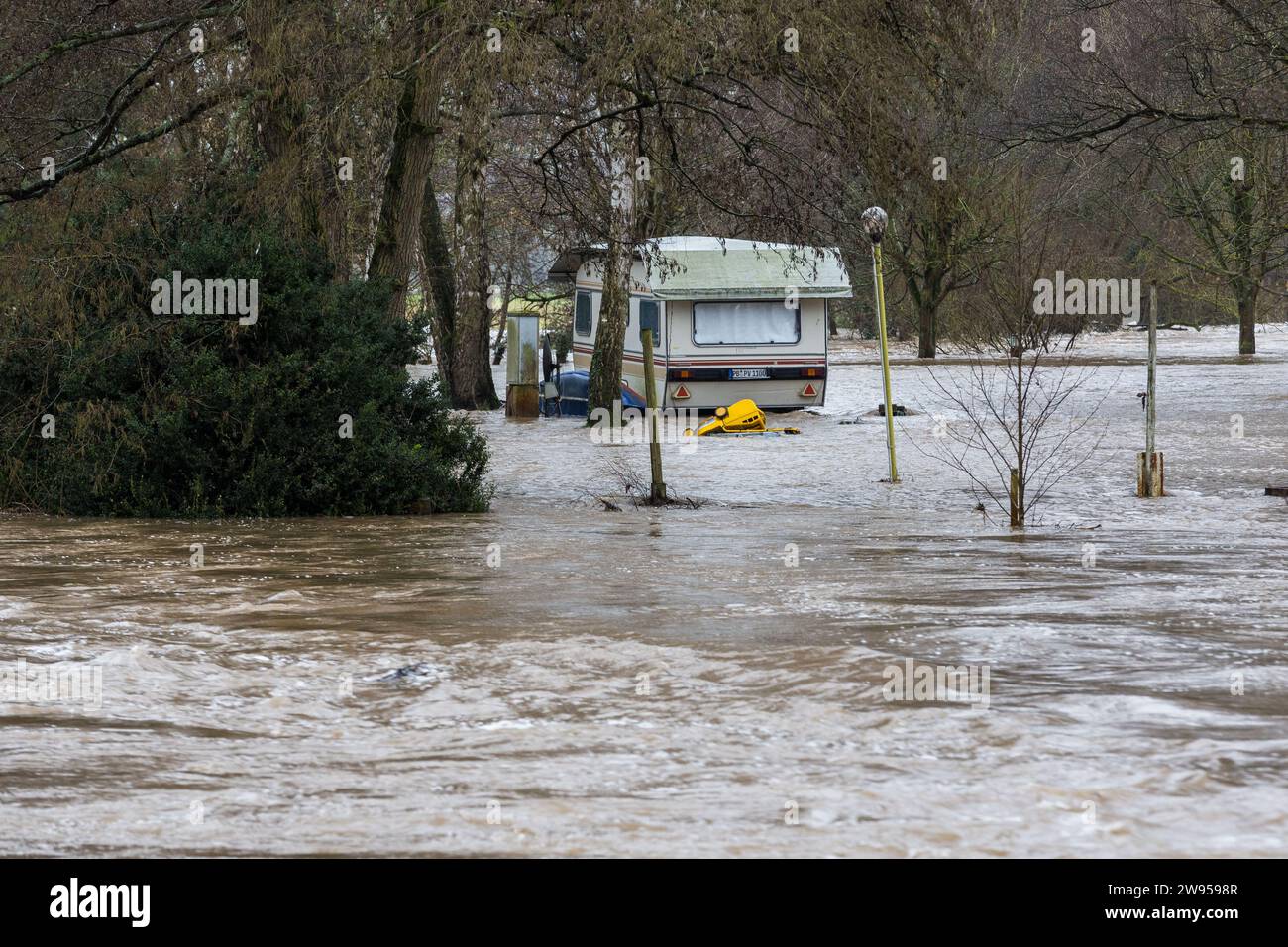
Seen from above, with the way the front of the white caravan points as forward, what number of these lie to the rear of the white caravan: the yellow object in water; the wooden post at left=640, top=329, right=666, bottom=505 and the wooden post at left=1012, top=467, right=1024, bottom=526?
3

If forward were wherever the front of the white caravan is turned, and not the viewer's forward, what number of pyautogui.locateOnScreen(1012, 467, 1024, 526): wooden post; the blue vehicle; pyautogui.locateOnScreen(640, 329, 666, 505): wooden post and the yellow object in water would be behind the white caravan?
3

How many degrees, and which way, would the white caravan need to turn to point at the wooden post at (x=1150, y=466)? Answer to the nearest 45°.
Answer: approximately 180°

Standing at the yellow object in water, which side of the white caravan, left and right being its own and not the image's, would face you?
back

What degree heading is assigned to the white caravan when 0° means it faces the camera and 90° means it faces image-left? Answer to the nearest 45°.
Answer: approximately 180°

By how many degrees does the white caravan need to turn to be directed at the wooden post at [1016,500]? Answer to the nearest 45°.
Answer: approximately 180°

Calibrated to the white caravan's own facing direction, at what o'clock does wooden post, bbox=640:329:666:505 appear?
The wooden post is roughly at 6 o'clock from the white caravan.

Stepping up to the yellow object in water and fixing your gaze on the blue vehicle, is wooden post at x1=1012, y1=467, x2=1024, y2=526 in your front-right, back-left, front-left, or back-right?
back-left

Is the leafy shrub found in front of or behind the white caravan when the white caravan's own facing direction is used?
behind
